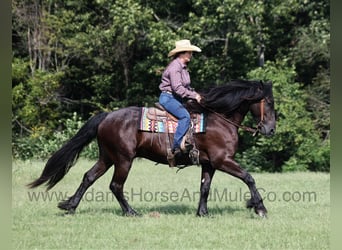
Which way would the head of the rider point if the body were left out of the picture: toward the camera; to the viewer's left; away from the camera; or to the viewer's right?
to the viewer's right

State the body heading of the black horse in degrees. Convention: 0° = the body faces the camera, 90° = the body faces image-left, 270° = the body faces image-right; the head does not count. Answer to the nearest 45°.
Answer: approximately 270°

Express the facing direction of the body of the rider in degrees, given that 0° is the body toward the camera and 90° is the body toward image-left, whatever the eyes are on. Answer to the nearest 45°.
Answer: approximately 270°
